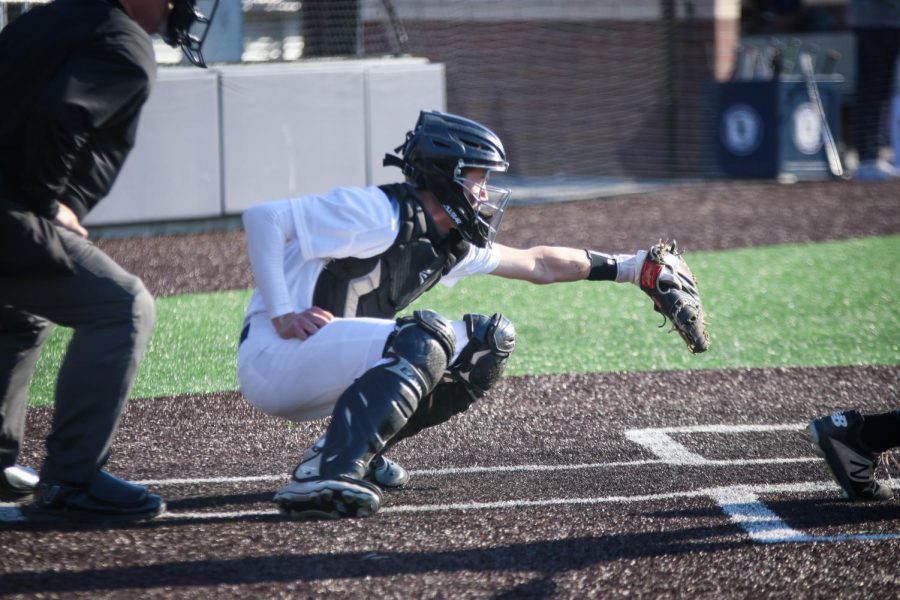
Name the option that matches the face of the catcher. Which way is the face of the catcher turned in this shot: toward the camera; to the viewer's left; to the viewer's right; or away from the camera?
to the viewer's right

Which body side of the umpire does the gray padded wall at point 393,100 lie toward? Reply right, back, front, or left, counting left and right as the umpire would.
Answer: left

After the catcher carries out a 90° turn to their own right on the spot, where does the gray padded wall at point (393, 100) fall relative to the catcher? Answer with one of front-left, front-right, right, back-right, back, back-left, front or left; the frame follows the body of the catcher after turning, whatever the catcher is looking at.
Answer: back

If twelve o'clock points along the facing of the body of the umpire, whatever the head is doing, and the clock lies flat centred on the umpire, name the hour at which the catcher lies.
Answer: The catcher is roughly at 12 o'clock from the umpire.

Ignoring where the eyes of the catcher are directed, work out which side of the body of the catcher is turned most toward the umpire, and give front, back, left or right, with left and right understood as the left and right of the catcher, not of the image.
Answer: back

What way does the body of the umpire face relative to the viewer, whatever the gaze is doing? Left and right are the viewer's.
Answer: facing to the right of the viewer

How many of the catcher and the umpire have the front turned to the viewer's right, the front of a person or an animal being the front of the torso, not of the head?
2

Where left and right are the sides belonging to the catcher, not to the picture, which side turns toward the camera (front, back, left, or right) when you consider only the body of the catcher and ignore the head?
right
